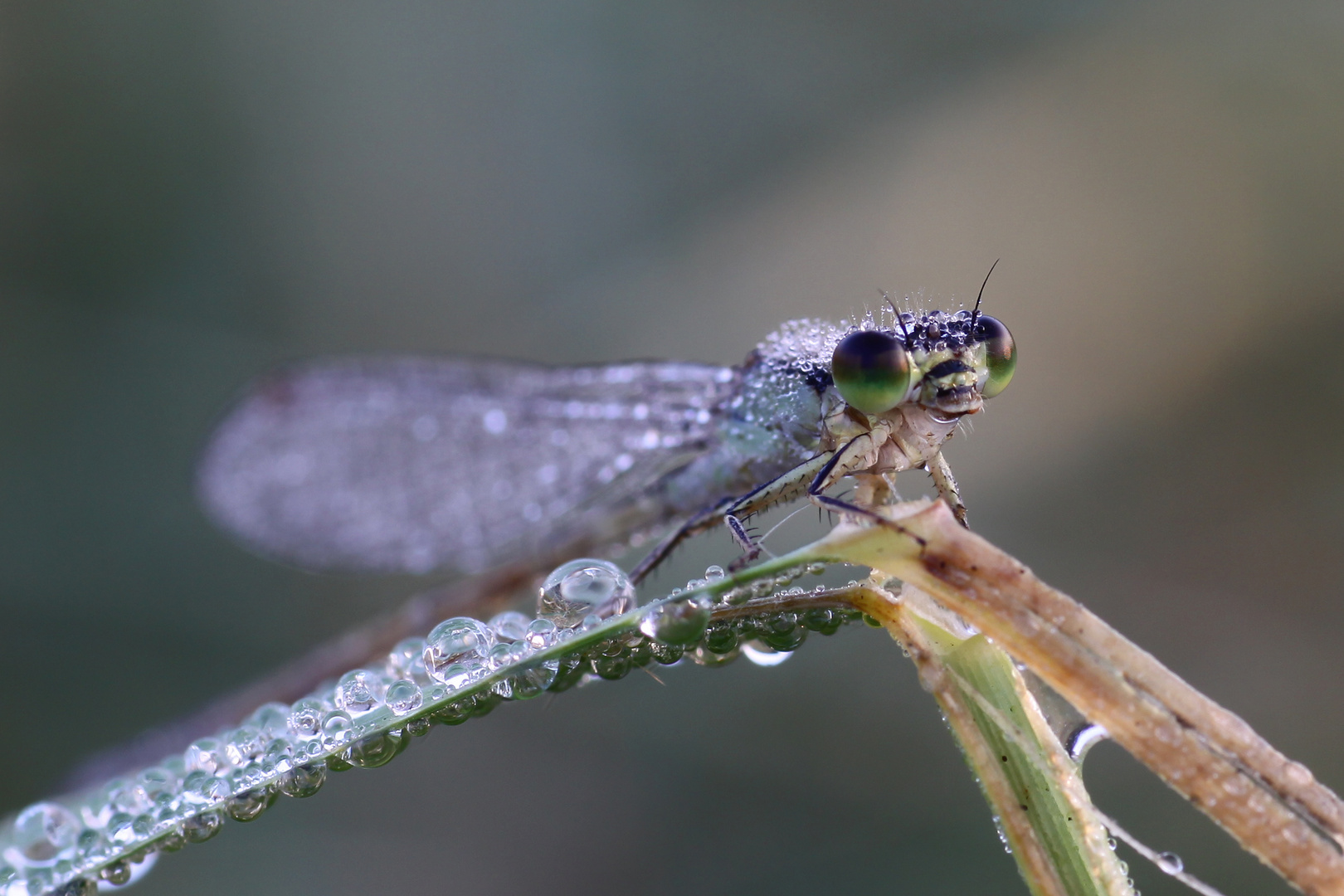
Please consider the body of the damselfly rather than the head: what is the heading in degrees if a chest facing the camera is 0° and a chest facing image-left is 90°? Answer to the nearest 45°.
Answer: approximately 315°
